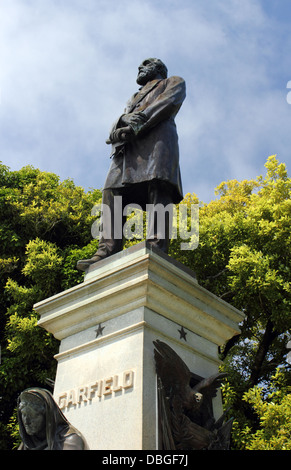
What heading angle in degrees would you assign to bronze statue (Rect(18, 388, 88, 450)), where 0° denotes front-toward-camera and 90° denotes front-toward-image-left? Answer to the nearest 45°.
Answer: approximately 45°

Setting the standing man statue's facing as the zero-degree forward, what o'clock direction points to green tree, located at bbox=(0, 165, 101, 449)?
The green tree is roughly at 4 o'clock from the standing man statue.

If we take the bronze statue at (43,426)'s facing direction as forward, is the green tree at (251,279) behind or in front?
behind

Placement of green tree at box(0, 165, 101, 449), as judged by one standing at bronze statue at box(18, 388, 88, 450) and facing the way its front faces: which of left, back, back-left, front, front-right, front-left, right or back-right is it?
back-right

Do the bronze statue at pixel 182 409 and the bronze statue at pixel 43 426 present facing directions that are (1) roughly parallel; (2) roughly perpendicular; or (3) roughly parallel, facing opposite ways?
roughly perpendicular
